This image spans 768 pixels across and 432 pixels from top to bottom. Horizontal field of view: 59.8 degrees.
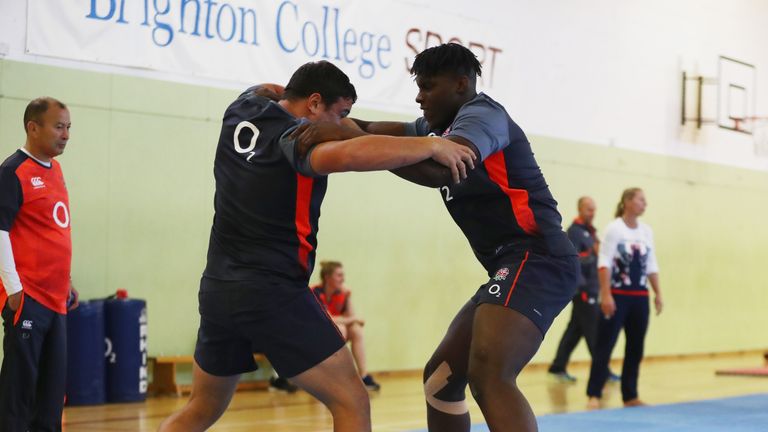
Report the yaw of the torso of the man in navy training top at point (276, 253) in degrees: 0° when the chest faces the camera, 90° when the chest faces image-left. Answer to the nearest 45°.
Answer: approximately 225°

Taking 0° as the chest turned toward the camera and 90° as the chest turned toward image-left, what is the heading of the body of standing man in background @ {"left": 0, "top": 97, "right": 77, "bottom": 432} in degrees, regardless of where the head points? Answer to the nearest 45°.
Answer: approximately 315°

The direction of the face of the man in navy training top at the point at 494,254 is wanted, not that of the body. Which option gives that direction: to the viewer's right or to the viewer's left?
to the viewer's left

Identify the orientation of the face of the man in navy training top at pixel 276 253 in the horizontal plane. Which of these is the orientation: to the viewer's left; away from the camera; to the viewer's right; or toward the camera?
to the viewer's right

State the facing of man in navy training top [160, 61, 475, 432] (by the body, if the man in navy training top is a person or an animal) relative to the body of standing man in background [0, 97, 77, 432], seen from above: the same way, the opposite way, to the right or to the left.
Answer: to the left
